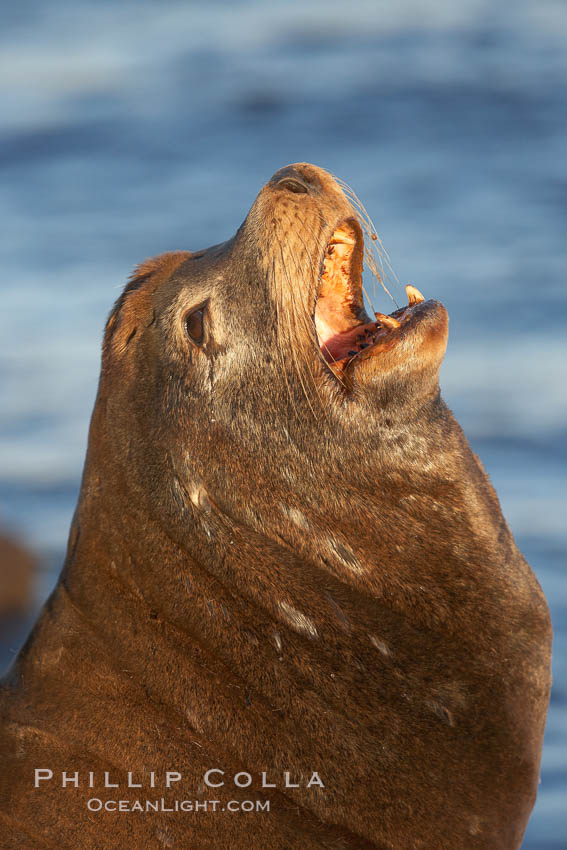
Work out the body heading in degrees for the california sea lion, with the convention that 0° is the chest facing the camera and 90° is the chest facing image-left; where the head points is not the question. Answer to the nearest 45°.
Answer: approximately 270°
